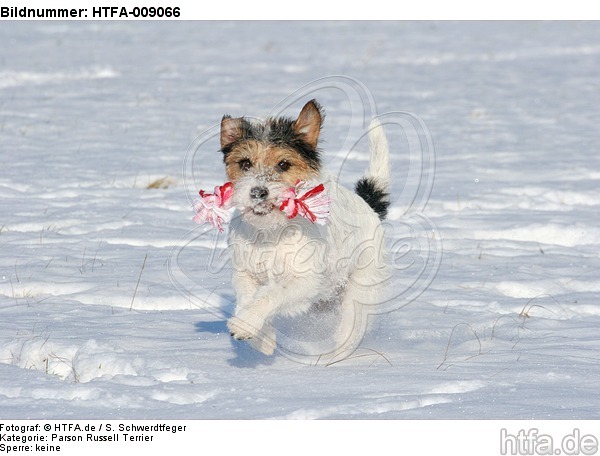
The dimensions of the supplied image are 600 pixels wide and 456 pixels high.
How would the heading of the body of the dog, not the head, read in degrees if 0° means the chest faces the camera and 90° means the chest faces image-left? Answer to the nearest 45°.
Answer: approximately 45°
